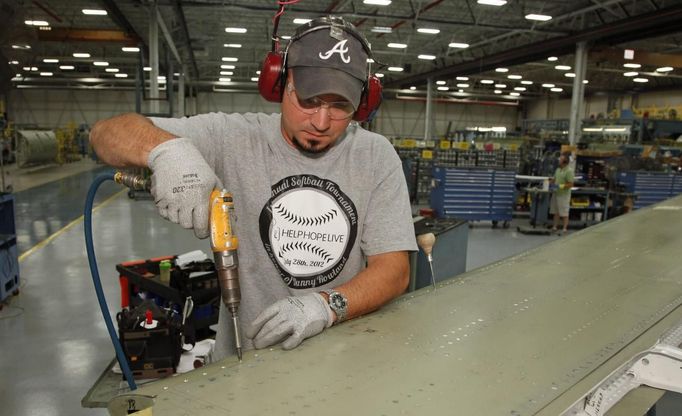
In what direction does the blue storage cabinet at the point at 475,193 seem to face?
toward the camera

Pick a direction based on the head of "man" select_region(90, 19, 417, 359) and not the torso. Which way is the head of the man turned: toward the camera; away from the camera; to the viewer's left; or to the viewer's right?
toward the camera

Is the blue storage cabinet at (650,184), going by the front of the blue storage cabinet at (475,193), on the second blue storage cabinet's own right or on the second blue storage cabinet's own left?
on the second blue storage cabinet's own left

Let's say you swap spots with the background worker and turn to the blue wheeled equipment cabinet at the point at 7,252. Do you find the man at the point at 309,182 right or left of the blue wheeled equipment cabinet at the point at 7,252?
left

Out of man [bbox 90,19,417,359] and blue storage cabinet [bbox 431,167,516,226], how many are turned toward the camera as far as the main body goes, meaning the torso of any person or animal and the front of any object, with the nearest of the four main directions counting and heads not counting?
2

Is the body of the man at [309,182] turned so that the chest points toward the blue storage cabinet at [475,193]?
no

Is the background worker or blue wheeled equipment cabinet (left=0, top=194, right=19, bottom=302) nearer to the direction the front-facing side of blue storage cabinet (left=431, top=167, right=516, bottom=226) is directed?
the blue wheeled equipment cabinet

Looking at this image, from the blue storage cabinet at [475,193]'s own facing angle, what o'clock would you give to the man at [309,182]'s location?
The man is roughly at 12 o'clock from the blue storage cabinet.

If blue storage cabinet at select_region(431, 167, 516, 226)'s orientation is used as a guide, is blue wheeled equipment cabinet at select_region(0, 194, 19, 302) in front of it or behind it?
in front

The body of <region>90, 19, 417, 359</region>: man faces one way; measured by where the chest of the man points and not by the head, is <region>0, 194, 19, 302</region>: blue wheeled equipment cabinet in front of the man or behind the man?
behind

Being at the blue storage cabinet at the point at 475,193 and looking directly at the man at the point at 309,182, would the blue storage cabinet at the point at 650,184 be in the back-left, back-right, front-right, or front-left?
back-left

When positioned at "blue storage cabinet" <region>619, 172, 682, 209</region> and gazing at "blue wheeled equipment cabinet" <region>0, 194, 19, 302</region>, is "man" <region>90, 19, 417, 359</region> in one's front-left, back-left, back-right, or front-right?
front-left

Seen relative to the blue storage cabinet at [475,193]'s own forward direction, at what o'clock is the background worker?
The background worker is roughly at 9 o'clock from the blue storage cabinet.

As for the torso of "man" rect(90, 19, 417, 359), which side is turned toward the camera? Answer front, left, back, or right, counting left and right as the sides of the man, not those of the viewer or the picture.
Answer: front

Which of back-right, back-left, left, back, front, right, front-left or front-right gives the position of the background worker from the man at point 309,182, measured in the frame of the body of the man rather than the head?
back-left
